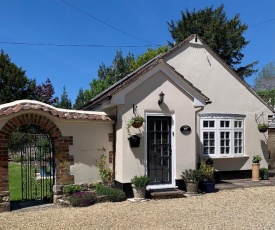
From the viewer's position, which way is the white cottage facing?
facing the viewer

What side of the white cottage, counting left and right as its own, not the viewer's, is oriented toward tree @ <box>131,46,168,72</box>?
back

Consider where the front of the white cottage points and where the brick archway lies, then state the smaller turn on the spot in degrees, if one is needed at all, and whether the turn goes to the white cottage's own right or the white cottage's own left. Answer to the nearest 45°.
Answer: approximately 45° to the white cottage's own right

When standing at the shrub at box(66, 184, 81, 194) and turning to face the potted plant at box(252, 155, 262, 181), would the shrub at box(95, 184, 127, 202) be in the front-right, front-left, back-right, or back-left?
front-right
